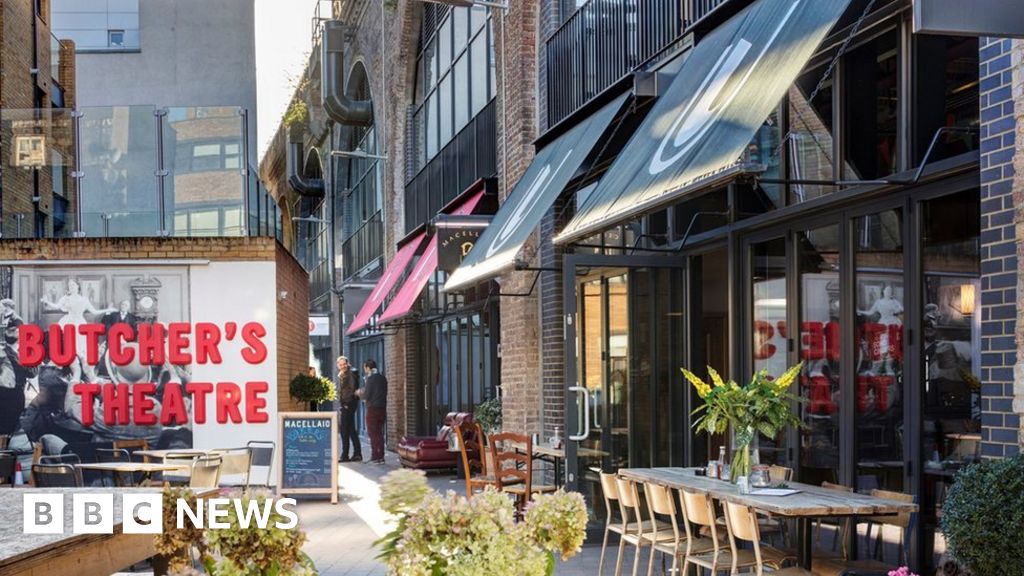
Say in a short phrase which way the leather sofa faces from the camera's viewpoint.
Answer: facing the viewer and to the left of the viewer

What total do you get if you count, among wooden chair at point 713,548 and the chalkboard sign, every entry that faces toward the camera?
1

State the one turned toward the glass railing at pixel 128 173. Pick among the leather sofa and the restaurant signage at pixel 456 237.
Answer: the leather sofa

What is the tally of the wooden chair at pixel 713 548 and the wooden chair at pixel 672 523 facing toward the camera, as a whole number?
0

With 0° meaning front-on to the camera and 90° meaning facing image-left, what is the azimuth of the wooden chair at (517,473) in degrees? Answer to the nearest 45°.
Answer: approximately 225°

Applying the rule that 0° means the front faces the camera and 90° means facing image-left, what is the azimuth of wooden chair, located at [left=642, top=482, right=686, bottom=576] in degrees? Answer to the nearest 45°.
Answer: approximately 225°

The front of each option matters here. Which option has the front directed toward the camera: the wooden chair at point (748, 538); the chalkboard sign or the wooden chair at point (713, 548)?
the chalkboard sign

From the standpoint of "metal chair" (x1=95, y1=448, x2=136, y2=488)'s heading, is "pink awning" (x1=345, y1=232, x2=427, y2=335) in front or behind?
behind

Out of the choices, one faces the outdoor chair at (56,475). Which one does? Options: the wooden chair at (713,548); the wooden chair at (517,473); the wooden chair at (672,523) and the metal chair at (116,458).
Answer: the metal chair

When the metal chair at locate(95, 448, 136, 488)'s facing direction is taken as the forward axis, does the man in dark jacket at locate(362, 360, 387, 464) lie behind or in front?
behind

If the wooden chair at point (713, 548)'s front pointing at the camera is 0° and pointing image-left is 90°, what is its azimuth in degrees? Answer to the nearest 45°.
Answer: approximately 225°

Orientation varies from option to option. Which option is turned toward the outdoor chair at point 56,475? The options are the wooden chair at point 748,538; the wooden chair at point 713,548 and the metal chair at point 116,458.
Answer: the metal chair

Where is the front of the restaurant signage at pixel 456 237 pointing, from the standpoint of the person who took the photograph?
facing the viewer
